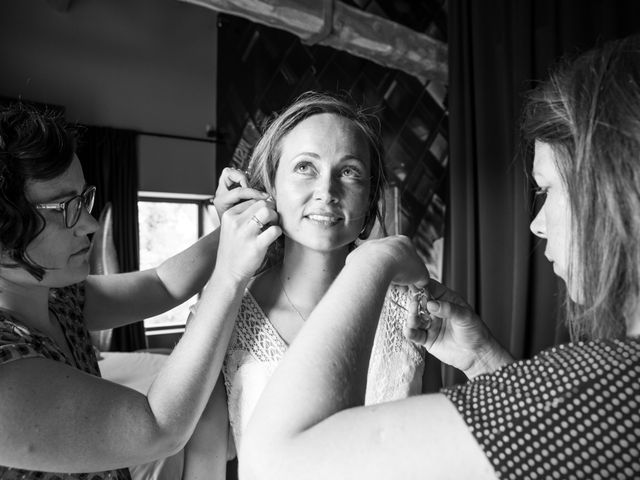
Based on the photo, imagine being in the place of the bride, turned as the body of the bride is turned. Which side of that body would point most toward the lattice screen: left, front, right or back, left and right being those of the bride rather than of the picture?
back

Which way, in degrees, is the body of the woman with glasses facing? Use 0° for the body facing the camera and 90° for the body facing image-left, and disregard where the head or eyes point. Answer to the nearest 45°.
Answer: approximately 270°

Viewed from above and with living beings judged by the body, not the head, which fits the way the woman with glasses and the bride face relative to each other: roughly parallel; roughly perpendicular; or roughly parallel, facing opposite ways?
roughly perpendicular

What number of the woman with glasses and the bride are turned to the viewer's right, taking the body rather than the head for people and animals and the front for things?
1

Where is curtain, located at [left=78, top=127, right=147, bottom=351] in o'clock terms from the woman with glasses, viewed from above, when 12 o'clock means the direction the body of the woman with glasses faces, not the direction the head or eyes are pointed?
The curtain is roughly at 9 o'clock from the woman with glasses.

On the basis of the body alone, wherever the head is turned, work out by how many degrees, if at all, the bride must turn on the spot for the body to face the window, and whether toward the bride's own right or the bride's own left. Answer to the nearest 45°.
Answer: approximately 180°

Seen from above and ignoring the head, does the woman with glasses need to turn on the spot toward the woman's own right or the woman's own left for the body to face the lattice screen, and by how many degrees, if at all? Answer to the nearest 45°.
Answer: approximately 45° to the woman's own left

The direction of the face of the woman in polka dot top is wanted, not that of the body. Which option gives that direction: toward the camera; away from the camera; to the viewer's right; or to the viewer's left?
to the viewer's left

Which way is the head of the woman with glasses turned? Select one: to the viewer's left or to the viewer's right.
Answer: to the viewer's right

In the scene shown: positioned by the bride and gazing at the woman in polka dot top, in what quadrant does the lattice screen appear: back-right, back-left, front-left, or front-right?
back-left

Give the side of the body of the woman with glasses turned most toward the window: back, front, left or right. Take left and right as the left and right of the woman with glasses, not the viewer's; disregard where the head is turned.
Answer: left
